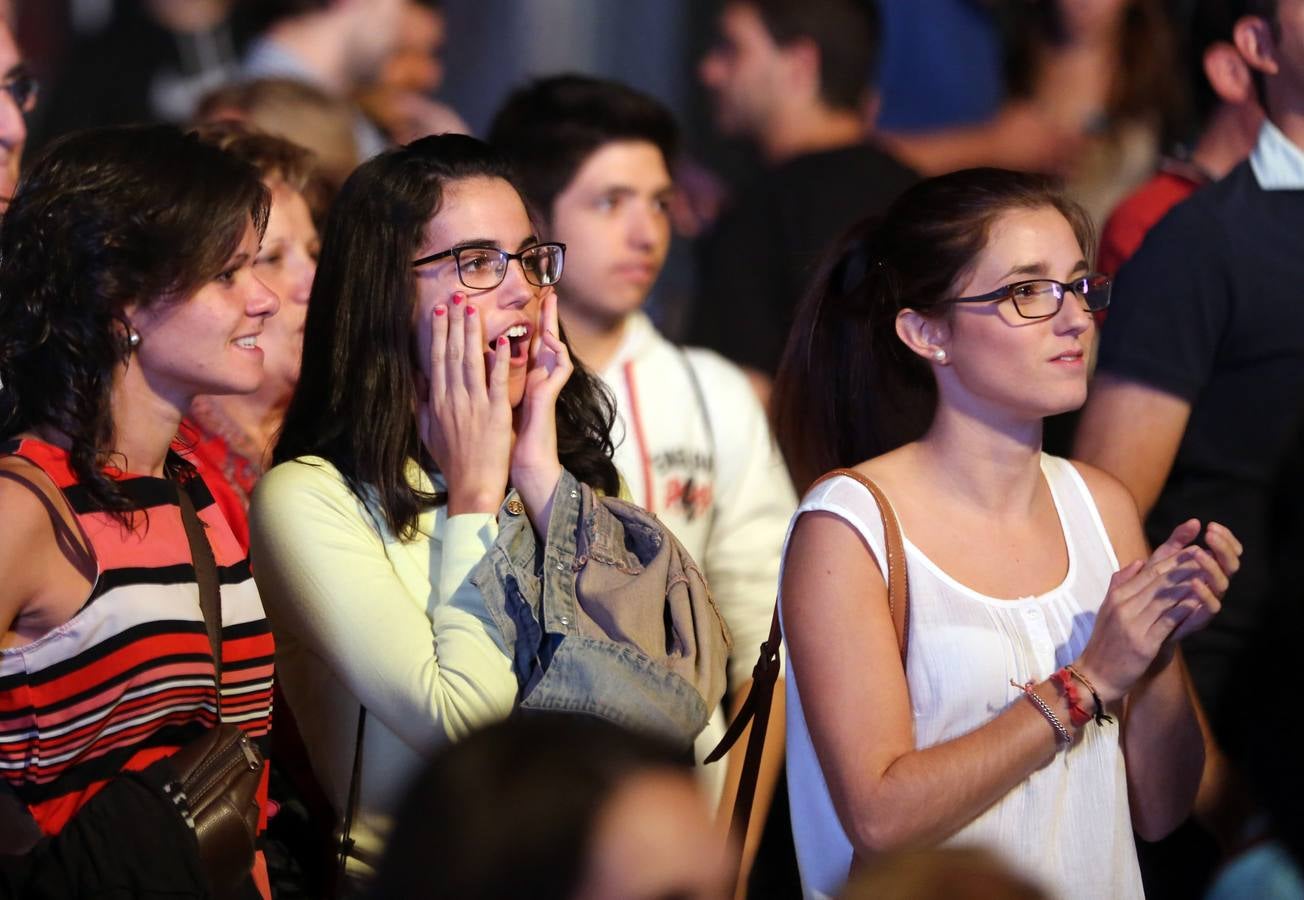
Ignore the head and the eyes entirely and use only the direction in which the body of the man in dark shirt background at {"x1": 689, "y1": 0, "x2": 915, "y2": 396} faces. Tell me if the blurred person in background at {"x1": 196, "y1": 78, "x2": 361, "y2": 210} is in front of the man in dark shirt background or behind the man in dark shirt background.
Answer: in front

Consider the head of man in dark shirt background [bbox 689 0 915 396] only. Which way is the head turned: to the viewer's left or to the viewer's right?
to the viewer's left

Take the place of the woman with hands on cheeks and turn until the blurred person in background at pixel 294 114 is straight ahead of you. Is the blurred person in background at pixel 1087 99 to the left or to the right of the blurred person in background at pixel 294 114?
right

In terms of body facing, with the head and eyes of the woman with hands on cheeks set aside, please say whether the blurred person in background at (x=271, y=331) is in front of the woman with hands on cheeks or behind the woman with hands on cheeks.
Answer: behind

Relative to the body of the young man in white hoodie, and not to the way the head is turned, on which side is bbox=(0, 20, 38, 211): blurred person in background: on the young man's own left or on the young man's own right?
on the young man's own right

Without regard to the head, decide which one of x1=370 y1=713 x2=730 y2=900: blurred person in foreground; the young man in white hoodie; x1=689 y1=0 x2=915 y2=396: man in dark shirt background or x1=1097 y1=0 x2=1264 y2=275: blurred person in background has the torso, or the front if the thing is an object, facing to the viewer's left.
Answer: the man in dark shirt background

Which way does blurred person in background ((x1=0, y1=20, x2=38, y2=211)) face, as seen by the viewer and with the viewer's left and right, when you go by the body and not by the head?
facing the viewer and to the right of the viewer

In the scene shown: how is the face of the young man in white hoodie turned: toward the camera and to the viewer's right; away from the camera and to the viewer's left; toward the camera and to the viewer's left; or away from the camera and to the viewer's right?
toward the camera and to the viewer's right

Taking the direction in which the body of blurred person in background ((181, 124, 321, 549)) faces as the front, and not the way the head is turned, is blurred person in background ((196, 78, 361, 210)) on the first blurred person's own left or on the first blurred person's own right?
on the first blurred person's own left
